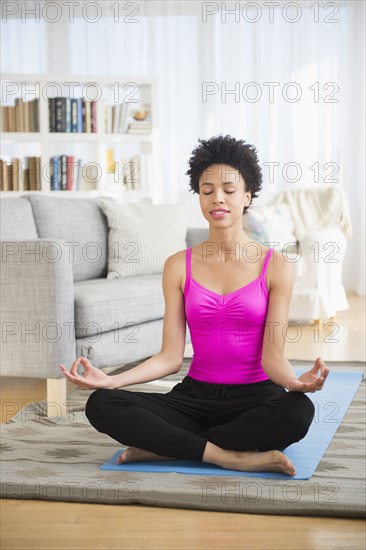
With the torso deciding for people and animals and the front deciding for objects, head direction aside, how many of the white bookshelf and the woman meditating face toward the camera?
2

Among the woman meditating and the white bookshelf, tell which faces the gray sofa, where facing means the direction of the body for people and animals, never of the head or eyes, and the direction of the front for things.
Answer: the white bookshelf

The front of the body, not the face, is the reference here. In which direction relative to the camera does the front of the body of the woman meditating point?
toward the camera

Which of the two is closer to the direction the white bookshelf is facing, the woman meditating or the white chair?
the woman meditating

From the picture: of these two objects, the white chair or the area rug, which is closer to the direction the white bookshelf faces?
the area rug

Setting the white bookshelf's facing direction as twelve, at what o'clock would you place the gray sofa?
The gray sofa is roughly at 12 o'clock from the white bookshelf.

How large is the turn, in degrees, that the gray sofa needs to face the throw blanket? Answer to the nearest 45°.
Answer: approximately 90° to its left

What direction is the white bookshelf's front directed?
toward the camera

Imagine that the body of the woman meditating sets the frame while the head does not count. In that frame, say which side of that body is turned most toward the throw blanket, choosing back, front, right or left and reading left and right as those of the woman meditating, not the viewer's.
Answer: back

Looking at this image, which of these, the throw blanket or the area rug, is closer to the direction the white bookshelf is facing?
the area rug

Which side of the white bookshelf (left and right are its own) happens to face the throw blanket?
left

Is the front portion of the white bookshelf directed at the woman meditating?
yes

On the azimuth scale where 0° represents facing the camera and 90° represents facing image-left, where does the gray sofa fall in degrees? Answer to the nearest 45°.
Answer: approximately 315°

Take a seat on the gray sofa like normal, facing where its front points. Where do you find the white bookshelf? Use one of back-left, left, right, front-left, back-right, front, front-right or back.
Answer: back-left
